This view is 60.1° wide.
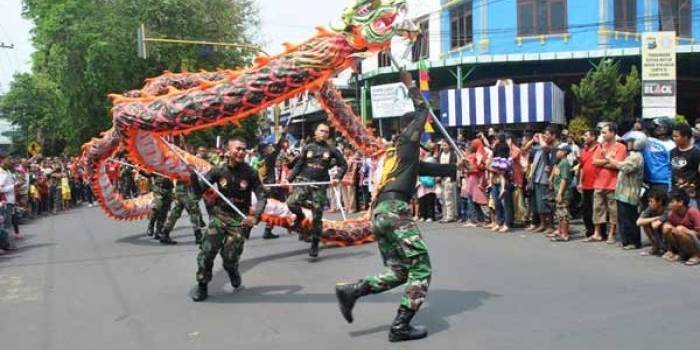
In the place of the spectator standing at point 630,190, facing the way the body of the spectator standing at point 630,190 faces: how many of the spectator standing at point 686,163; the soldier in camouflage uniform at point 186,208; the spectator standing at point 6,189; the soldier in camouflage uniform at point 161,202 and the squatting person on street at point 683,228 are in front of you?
3

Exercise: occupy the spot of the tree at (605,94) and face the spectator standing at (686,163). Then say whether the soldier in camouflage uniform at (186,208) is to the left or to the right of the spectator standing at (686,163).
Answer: right

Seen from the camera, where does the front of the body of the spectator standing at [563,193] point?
to the viewer's left

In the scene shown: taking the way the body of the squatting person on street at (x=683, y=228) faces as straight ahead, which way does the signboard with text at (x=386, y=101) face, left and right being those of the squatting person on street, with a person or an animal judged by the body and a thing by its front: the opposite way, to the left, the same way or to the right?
to the left

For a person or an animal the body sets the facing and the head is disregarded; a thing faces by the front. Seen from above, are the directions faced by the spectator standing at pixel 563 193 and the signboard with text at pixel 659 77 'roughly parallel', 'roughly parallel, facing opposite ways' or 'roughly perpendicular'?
roughly perpendicular

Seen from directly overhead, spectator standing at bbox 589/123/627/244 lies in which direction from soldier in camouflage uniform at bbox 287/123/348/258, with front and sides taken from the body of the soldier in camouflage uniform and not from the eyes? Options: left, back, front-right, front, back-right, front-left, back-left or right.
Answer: left

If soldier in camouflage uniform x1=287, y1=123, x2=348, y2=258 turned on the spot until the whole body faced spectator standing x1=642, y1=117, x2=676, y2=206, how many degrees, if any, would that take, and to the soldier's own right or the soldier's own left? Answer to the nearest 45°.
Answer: approximately 90° to the soldier's own left

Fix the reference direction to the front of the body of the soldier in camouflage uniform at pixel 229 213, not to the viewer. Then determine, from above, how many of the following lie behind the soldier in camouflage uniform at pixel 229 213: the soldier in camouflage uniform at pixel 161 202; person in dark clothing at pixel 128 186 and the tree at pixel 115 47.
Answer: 3

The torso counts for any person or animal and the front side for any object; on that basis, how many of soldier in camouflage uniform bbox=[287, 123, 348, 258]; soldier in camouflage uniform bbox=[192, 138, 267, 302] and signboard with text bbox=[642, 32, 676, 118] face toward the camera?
3

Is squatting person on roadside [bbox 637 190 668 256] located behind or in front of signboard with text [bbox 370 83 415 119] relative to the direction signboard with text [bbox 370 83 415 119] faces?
in front

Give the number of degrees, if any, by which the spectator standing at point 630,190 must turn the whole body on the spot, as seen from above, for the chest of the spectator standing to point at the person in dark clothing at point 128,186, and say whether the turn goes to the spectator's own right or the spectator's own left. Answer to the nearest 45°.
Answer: approximately 45° to the spectator's own right

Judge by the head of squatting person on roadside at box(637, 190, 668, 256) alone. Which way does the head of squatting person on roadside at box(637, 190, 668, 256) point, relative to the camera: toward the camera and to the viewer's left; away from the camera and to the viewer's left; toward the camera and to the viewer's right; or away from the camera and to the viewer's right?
toward the camera and to the viewer's left

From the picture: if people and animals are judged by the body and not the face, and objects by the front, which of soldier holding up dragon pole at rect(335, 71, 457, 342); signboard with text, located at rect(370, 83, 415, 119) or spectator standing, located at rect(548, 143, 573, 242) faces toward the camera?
the signboard with text
